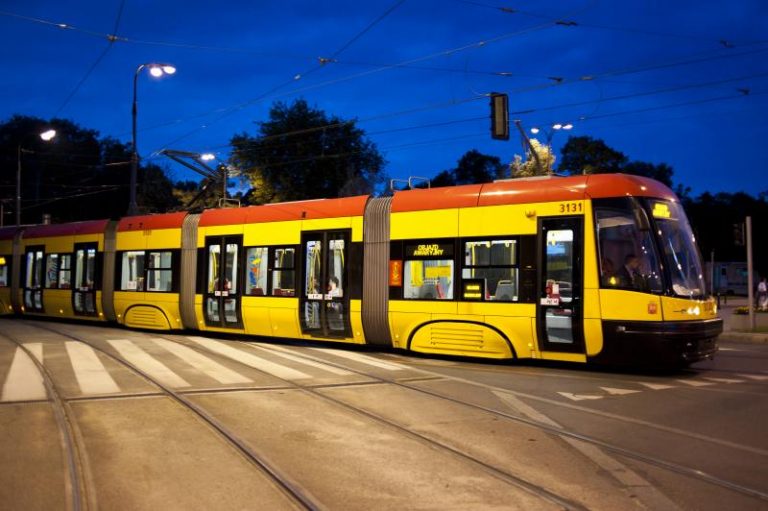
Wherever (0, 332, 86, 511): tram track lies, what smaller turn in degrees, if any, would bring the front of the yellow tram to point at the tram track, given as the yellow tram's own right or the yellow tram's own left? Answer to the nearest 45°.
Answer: approximately 90° to the yellow tram's own right

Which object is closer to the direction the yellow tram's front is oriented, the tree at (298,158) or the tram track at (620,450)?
the tram track

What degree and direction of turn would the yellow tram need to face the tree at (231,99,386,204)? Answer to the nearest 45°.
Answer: approximately 135° to its left

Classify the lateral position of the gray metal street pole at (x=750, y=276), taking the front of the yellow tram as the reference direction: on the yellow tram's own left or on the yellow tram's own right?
on the yellow tram's own left

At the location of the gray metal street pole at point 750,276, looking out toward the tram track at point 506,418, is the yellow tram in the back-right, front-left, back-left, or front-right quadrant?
front-right

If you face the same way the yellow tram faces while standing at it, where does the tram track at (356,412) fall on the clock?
The tram track is roughly at 2 o'clock from the yellow tram.

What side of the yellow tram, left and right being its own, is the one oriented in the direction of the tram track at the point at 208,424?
right

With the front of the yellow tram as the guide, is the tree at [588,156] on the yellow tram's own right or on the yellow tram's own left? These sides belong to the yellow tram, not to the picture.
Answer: on the yellow tram's own left

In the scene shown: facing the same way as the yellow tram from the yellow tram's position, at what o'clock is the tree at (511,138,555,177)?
The tree is roughly at 8 o'clock from the yellow tram.

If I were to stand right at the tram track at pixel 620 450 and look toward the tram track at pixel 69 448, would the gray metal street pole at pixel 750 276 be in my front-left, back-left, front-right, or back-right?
back-right

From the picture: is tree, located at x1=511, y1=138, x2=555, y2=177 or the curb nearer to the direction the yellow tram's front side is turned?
the curb
